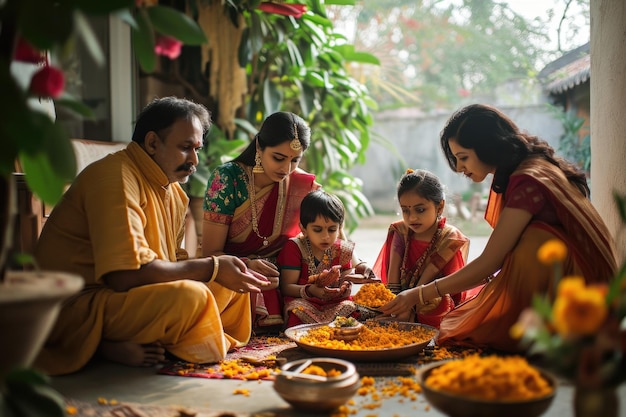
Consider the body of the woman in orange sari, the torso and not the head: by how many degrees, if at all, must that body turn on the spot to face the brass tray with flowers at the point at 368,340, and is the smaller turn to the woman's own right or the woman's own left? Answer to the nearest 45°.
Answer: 0° — they already face it

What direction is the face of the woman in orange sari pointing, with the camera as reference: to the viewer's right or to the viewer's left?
to the viewer's left

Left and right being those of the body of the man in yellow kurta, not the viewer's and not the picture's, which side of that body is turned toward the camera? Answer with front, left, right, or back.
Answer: right

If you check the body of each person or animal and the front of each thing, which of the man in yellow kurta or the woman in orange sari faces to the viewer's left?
the woman in orange sari

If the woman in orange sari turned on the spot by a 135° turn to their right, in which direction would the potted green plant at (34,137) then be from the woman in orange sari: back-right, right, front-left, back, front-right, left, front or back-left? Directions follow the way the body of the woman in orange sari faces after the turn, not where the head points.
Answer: back

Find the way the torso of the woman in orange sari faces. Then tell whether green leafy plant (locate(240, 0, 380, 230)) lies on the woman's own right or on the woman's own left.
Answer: on the woman's own right

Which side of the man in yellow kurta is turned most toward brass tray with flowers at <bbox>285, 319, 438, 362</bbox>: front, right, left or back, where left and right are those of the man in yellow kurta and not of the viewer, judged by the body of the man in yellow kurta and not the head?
front

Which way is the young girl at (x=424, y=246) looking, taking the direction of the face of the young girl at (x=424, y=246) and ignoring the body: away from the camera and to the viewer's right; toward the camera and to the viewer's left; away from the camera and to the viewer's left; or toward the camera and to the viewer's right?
toward the camera and to the viewer's left

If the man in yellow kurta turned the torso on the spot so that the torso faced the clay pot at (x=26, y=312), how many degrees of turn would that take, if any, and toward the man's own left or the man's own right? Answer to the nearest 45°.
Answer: approximately 90° to the man's own right

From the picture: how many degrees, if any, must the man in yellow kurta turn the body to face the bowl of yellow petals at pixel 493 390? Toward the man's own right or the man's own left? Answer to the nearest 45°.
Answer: approximately 45° to the man's own right

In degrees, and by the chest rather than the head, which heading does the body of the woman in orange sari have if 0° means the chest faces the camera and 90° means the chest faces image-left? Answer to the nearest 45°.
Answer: approximately 90°
